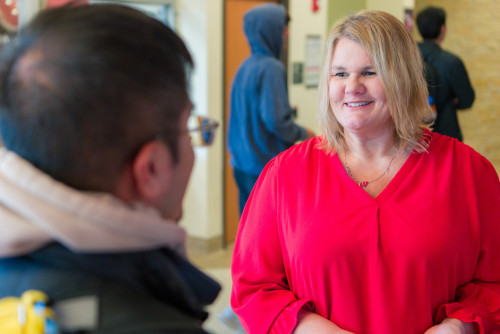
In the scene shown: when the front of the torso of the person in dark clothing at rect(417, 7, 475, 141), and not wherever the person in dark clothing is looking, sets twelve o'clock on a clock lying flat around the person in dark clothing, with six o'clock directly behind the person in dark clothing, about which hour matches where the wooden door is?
The wooden door is roughly at 8 o'clock from the person in dark clothing.

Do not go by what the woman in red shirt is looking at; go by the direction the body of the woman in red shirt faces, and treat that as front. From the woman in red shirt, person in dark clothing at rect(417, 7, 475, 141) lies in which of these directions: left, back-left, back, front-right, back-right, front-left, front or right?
back

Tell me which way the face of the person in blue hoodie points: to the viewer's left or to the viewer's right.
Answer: to the viewer's right

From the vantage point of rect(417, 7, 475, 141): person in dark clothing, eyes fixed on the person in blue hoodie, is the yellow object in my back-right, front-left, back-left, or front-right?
front-left

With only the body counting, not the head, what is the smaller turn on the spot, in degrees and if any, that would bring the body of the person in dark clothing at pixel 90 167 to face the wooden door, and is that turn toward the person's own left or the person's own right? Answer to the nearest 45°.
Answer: approximately 45° to the person's own left

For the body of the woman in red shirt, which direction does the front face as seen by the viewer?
toward the camera

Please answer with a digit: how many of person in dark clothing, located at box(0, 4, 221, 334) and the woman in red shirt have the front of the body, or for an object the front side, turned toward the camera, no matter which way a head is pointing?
1

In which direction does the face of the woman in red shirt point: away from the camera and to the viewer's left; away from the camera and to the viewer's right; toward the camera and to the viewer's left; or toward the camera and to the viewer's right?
toward the camera and to the viewer's left

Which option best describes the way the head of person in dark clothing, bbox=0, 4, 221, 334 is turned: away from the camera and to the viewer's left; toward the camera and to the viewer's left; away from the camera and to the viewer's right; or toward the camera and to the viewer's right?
away from the camera and to the viewer's right

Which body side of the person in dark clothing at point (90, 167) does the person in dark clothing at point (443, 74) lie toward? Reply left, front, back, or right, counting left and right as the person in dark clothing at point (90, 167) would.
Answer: front

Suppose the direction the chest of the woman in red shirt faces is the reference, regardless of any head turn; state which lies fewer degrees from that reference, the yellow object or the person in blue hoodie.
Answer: the yellow object

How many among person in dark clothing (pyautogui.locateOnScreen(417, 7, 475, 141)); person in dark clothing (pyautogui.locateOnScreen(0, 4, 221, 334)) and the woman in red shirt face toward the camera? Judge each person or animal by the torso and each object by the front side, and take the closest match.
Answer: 1
